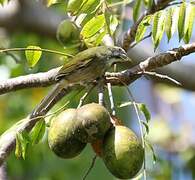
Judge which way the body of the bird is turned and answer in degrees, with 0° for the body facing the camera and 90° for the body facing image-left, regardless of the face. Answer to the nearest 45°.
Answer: approximately 270°

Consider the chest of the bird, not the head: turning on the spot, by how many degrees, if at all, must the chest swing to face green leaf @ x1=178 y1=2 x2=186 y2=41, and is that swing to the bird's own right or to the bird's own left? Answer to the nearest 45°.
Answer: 0° — it already faces it
